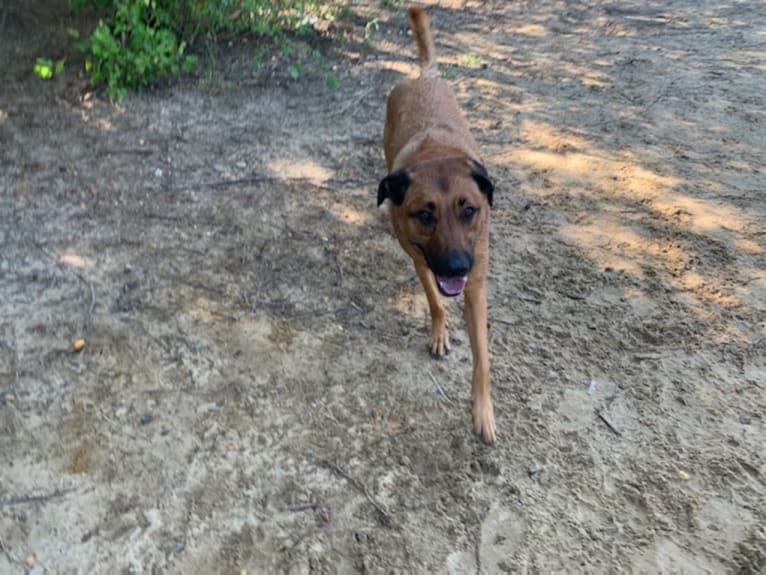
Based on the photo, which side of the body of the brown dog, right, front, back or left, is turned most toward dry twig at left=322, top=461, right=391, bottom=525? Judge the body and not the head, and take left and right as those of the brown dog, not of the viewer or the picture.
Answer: front

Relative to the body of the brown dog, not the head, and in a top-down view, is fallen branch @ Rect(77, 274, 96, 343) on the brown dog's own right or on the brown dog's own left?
on the brown dog's own right

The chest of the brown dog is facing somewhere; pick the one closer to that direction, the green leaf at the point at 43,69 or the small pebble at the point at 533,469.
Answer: the small pebble

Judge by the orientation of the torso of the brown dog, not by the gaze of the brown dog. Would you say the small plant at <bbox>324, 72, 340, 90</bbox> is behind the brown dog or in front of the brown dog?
behind

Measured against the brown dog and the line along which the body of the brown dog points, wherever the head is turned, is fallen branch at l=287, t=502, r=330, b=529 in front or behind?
in front

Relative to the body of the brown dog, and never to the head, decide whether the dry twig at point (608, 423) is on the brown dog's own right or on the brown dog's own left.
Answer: on the brown dog's own left

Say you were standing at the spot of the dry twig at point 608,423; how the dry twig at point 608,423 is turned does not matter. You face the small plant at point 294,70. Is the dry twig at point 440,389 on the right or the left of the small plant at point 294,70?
left

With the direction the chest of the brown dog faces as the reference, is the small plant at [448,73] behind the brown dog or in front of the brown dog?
behind

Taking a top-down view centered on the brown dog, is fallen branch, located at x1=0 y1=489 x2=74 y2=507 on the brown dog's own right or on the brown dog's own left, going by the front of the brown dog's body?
on the brown dog's own right

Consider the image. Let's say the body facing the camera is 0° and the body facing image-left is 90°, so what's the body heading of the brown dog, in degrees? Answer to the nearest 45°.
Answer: approximately 0°

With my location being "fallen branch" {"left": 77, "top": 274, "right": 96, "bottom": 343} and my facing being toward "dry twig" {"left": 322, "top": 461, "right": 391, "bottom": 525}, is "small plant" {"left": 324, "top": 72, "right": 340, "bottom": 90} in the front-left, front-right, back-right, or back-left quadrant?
back-left

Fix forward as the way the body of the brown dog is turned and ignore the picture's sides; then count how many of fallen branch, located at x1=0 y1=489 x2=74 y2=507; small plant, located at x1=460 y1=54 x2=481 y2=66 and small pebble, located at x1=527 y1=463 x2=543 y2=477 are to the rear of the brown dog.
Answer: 1
